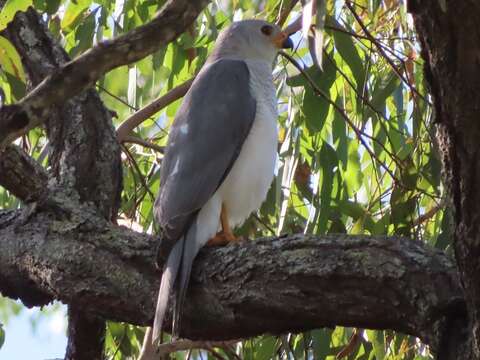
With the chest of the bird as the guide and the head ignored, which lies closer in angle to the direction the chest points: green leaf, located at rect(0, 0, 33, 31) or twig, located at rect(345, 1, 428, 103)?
the twig

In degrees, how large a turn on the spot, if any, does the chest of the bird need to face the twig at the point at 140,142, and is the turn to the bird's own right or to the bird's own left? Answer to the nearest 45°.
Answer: approximately 135° to the bird's own left

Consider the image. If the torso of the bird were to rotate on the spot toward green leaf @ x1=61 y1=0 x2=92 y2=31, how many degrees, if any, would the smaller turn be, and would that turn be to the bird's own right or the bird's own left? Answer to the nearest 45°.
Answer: approximately 180°

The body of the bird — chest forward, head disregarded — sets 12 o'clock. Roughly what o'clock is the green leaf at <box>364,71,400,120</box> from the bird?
The green leaf is roughly at 12 o'clock from the bird.

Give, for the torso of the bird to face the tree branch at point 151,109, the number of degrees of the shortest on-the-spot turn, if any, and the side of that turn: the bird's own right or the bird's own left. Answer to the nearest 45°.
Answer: approximately 135° to the bird's own left

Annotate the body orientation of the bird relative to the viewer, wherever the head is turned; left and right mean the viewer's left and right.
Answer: facing to the right of the viewer
